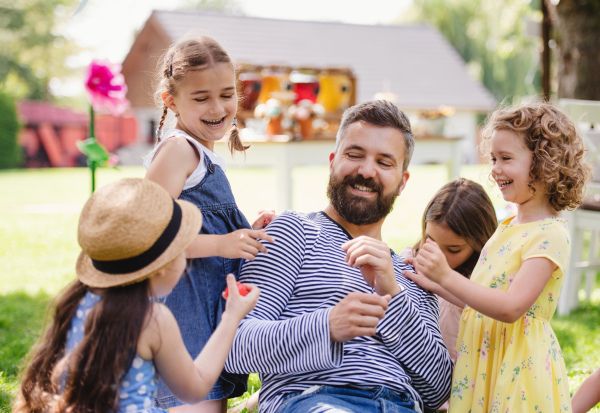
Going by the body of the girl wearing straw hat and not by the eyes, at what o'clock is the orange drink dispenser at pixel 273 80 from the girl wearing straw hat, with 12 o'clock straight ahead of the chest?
The orange drink dispenser is roughly at 11 o'clock from the girl wearing straw hat.

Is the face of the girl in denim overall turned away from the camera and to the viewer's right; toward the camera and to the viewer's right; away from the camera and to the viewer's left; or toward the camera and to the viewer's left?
toward the camera and to the viewer's right

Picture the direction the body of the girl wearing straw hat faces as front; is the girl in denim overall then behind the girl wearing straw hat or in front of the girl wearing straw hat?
in front

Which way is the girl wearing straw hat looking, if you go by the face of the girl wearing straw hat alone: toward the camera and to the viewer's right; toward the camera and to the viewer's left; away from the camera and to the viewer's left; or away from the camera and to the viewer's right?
away from the camera and to the viewer's right

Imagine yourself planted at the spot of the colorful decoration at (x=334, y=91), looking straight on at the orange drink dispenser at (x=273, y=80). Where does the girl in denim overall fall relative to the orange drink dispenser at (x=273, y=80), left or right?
left

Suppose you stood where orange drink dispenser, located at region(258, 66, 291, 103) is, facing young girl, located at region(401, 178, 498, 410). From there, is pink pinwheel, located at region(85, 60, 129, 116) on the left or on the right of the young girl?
right

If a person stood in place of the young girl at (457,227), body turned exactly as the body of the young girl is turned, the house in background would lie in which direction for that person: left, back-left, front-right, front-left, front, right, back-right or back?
back-right

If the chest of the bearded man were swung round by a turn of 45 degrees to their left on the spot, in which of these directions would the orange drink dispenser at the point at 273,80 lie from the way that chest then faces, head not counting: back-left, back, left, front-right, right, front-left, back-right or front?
back-left

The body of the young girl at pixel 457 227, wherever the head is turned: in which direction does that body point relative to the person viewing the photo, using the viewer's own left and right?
facing the viewer and to the left of the viewer

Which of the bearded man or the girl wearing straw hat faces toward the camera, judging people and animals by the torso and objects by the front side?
the bearded man

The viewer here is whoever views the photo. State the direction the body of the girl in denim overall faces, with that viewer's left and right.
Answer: facing the viewer and to the right of the viewer

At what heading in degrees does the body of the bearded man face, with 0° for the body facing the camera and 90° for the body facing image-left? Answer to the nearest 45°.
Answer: approximately 0°

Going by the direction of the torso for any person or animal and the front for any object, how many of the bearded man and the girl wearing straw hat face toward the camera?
1

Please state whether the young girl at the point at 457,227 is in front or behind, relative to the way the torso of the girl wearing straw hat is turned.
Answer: in front

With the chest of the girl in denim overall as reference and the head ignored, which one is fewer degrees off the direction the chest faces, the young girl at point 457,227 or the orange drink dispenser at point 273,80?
the young girl

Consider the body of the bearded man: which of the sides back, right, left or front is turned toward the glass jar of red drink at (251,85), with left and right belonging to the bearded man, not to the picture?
back

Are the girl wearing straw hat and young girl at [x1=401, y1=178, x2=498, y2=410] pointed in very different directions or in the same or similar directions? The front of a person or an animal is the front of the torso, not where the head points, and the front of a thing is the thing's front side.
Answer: very different directions

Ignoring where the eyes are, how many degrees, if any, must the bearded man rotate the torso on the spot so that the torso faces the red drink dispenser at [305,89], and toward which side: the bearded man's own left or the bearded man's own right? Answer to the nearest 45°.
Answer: approximately 180°

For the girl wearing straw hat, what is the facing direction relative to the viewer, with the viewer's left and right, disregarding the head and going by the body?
facing away from the viewer and to the right of the viewer
